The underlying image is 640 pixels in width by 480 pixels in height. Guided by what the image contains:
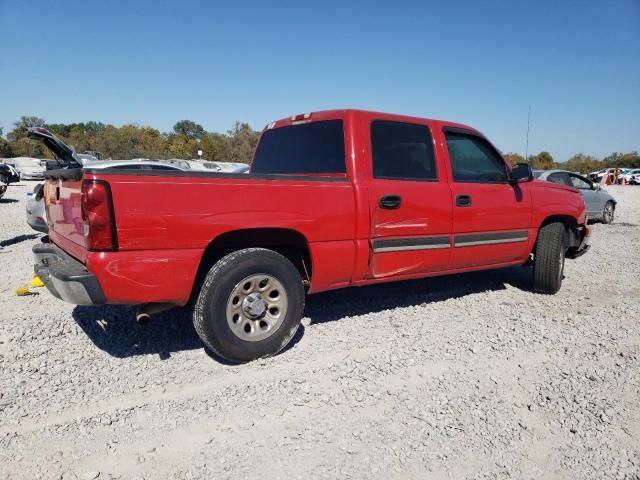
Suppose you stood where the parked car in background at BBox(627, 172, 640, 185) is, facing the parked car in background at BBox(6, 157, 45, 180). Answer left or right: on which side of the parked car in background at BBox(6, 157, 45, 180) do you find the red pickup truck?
left

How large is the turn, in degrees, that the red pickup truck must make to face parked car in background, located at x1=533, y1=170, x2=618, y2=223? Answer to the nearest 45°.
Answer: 0° — it already faces it

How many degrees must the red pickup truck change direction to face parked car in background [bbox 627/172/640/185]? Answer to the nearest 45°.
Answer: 0° — it already faces it

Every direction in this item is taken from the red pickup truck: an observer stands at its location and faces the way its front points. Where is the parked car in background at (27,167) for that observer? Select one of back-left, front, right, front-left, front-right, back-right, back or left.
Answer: left

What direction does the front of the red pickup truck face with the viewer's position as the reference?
facing away from the viewer and to the right of the viewer
